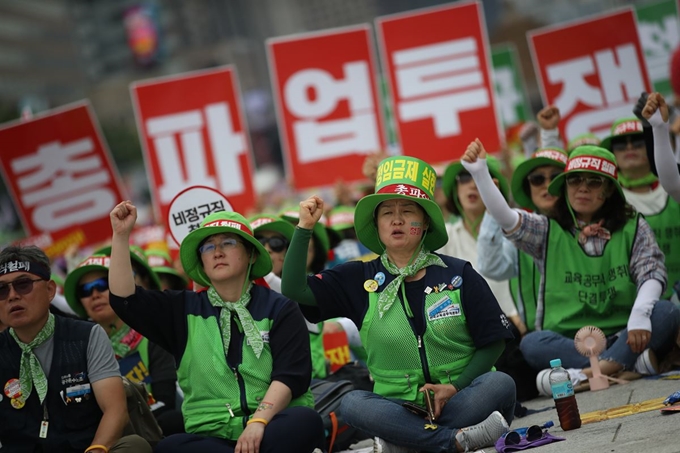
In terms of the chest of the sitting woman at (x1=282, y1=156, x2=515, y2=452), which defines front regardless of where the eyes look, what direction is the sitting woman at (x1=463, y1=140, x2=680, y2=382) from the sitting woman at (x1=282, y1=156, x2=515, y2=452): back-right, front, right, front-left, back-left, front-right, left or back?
back-left

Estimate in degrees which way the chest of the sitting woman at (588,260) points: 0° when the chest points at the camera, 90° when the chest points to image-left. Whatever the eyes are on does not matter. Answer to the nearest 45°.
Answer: approximately 0°

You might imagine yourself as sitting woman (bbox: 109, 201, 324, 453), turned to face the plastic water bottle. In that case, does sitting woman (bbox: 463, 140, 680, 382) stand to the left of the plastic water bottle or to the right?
left

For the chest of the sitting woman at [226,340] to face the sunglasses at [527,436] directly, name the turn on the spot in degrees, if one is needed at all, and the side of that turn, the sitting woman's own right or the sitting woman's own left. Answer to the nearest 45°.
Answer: approximately 45° to the sitting woman's own left

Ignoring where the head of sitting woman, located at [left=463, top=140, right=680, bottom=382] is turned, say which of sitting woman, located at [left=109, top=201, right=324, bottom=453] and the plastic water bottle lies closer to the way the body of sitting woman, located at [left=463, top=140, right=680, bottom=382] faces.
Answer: the plastic water bottle

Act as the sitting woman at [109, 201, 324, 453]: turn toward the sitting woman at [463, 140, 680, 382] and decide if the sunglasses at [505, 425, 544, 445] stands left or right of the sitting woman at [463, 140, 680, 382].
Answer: right

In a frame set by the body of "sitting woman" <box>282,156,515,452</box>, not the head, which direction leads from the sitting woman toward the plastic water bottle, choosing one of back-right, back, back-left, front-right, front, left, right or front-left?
left

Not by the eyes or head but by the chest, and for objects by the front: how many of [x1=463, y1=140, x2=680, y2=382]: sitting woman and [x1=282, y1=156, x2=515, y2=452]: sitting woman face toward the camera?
2
